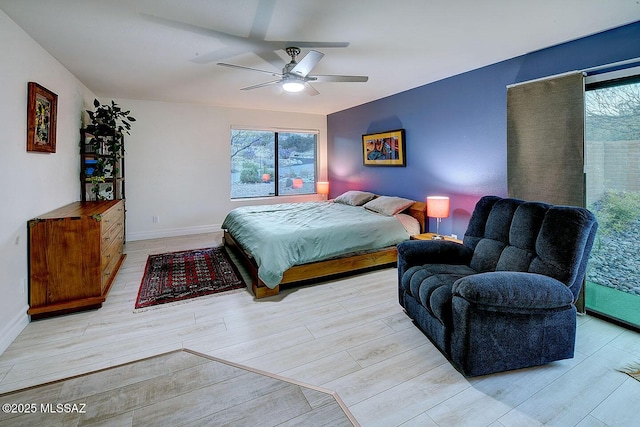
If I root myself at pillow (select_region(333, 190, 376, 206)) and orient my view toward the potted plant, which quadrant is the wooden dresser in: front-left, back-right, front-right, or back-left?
front-left

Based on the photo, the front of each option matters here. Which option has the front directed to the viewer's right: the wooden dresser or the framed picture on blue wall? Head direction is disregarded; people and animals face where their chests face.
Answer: the wooden dresser

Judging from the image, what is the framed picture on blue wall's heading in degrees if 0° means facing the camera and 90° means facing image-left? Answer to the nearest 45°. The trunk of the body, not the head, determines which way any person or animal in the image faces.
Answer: approximately 45°

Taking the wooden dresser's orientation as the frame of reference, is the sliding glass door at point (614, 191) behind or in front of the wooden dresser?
in front

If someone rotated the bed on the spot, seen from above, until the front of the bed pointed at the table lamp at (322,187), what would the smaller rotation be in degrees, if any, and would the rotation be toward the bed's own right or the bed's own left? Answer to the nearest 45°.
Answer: approximately 135° to the bed's own right

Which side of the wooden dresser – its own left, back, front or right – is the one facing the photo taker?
right

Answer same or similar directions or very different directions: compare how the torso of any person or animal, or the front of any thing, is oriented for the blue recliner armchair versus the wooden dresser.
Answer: very different directions

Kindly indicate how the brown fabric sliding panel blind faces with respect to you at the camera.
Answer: facing the viewer and to the left of the viewer

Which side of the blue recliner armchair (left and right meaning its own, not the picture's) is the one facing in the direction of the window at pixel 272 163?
right

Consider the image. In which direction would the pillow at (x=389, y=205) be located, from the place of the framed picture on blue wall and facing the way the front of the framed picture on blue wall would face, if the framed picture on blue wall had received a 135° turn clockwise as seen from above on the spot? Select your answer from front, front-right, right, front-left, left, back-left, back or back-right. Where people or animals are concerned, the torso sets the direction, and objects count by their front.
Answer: back

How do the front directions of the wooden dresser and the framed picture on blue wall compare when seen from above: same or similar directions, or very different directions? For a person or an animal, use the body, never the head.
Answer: very different directions

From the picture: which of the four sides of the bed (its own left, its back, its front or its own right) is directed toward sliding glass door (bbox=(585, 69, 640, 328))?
left

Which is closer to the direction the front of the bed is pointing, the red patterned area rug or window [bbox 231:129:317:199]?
the red patterned area rug

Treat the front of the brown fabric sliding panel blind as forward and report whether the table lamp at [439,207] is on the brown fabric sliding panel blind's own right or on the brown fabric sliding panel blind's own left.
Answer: on the brown fabric sliding panel blind's own right

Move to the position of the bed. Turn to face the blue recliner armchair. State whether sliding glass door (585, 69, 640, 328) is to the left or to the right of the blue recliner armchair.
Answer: left

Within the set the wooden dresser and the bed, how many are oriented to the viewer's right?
1
